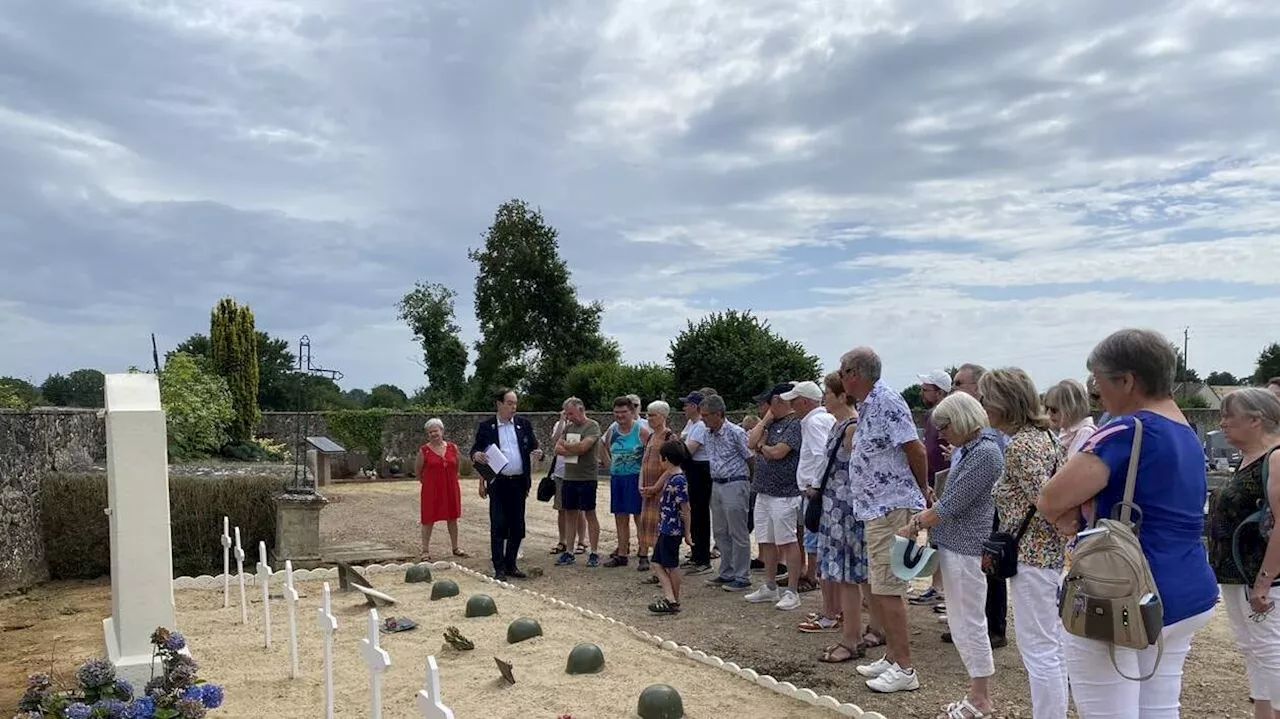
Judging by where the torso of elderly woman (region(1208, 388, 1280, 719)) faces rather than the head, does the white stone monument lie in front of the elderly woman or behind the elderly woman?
in front

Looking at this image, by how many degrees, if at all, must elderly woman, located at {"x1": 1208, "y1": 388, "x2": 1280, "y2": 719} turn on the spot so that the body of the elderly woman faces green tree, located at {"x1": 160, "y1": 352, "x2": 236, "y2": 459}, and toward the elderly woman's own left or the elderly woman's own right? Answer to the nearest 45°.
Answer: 0° — they already face it

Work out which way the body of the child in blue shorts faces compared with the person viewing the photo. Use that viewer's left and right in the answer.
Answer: facing to the left of the viewer

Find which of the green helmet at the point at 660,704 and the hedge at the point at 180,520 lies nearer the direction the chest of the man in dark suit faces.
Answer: the green helmet

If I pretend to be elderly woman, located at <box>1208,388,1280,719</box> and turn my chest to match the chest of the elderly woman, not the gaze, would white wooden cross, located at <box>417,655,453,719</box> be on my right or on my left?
on my left

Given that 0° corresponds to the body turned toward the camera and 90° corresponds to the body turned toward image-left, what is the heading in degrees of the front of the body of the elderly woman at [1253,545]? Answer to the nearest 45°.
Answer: approximately 90°

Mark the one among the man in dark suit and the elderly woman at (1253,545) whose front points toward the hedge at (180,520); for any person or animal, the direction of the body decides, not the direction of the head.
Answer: the elderly woman

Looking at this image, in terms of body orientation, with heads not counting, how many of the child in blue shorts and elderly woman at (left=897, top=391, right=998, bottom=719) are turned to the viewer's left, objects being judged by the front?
2

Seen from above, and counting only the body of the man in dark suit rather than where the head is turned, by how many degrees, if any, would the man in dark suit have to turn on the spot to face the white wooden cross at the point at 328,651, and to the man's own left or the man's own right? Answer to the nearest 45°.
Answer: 0° — they already face it

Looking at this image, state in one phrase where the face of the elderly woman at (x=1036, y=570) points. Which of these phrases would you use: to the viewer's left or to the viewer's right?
to the viewer's left

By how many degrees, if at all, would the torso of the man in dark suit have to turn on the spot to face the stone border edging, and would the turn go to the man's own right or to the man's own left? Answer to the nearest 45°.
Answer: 0° — they already face it

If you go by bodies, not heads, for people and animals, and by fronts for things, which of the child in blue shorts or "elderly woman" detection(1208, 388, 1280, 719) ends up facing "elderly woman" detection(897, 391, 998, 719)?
"elderly woman" detection(1208, 388, 1280, 719)

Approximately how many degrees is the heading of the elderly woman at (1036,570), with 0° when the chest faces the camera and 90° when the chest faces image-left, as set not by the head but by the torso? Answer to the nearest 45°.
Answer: approximately 90°
